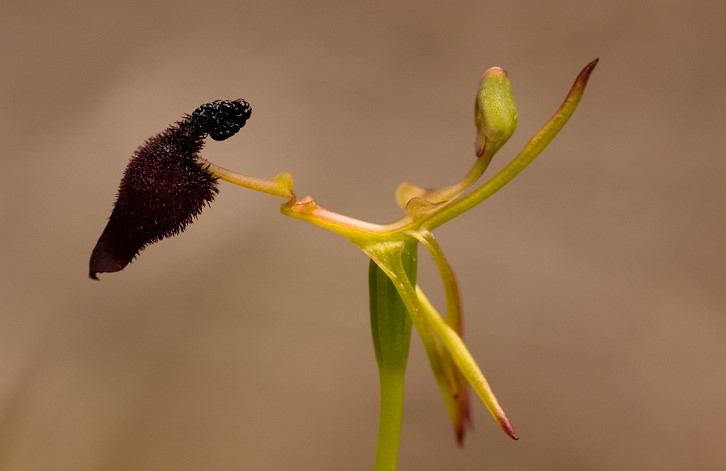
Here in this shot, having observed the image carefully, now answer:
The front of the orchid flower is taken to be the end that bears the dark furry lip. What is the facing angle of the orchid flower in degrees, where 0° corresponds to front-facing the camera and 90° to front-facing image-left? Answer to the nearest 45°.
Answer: approximately 90°
